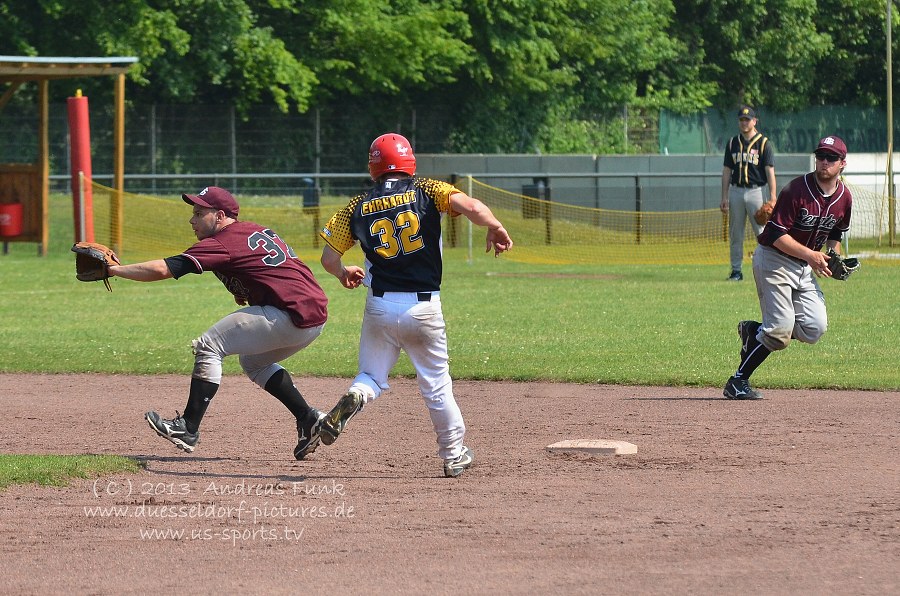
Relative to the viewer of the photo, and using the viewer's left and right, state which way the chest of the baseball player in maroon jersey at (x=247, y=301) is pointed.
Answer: facing to the left of the viewer

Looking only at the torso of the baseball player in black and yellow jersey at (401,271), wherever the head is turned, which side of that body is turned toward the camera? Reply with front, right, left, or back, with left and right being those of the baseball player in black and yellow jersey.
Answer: back

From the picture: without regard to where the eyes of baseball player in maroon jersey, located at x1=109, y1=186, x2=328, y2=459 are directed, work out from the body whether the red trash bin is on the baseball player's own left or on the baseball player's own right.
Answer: on the baseball player's own right

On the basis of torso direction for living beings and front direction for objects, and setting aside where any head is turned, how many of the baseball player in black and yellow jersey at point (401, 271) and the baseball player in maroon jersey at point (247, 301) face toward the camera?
0

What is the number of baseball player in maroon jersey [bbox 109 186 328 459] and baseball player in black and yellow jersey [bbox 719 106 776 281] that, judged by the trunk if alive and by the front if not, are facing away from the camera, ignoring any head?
0

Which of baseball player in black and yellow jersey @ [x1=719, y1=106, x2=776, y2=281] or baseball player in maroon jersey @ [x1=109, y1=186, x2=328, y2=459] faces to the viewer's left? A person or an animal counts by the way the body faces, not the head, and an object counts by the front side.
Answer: the baseball player in maroon jersey

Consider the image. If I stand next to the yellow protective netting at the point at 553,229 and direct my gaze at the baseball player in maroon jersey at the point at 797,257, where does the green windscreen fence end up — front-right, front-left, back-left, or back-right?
back-left

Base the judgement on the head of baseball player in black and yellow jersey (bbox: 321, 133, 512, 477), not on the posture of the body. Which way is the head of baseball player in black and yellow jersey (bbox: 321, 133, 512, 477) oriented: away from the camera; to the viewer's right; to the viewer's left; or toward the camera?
away from the camera

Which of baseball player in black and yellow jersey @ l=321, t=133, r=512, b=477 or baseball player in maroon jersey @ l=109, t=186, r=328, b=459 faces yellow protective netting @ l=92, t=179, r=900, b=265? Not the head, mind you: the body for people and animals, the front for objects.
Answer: the baseball player in black and yellow jersey

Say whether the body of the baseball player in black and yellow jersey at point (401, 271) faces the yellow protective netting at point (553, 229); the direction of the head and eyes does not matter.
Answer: yes

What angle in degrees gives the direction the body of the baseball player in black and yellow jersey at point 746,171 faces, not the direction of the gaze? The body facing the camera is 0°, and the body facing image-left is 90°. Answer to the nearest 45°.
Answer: approximately 0°

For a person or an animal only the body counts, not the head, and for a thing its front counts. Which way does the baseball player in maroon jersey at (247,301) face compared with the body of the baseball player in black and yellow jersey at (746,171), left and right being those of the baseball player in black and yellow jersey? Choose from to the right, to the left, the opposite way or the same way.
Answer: to the right

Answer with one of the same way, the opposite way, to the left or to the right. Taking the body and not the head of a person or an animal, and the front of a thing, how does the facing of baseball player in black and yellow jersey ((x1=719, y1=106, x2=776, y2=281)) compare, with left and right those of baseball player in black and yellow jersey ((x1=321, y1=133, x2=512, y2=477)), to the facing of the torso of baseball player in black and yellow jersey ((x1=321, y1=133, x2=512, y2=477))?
the opposite way

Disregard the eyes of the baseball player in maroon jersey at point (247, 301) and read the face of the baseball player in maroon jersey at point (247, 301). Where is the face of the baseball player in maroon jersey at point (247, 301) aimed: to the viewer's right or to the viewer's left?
to the viewer's left
